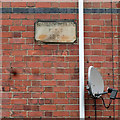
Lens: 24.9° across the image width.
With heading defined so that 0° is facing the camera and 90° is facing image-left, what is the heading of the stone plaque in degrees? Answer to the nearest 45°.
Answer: approximately 0°
